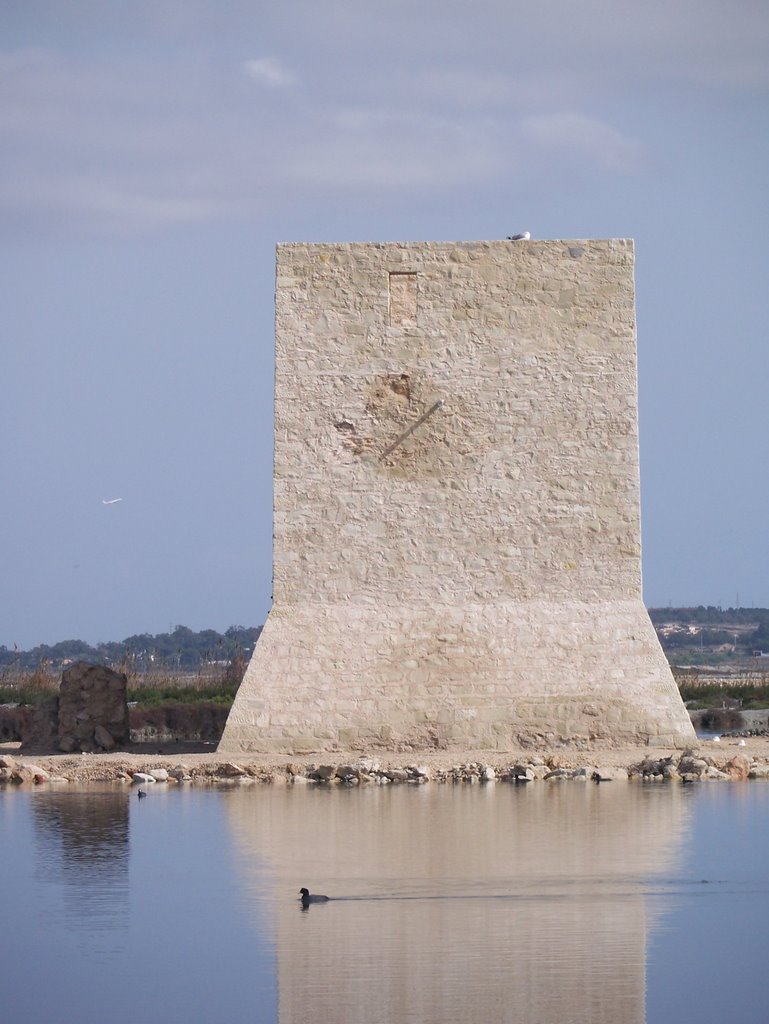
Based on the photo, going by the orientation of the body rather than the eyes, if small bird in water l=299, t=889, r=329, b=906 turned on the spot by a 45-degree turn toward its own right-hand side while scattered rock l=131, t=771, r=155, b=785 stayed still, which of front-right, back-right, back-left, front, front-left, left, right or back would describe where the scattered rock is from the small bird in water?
front-right

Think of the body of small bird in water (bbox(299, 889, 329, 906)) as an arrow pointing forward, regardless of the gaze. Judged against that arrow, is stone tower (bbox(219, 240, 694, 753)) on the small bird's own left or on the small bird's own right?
on the small bird's own right

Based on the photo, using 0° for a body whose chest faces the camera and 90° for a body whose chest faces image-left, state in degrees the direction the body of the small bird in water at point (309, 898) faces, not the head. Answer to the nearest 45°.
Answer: approximately 90°

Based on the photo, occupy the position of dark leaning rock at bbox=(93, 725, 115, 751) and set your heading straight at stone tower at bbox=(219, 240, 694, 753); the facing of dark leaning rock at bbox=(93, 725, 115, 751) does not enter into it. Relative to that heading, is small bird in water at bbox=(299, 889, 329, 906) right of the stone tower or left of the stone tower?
right

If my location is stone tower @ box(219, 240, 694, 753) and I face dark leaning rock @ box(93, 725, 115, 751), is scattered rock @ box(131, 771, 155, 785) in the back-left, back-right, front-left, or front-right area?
front-left

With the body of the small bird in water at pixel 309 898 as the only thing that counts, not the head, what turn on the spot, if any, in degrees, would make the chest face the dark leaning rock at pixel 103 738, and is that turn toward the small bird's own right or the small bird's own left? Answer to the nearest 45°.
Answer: approximately 90° to the small bird's own right
